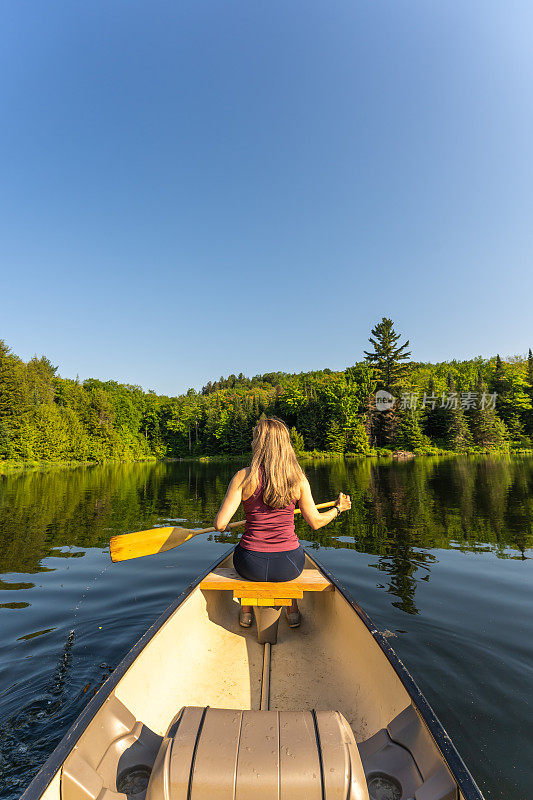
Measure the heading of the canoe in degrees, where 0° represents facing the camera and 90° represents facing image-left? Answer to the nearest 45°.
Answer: approximately 180°

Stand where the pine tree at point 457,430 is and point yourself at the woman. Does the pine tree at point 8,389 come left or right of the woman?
right

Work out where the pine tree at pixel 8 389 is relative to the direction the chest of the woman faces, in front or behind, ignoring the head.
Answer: in front

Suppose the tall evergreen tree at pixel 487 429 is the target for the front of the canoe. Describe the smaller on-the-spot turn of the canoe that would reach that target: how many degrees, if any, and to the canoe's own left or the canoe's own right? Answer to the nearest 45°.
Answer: approximately 45° to the canoe's own right

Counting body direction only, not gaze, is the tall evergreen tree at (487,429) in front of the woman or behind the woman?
in front

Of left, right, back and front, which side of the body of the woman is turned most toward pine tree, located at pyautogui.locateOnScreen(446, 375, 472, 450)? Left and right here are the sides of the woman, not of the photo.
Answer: front

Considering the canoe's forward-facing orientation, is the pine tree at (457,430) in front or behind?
in front

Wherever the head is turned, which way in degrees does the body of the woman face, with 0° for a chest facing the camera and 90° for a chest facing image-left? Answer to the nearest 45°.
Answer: approximately 180°

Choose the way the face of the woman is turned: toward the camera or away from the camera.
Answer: away from the camera
